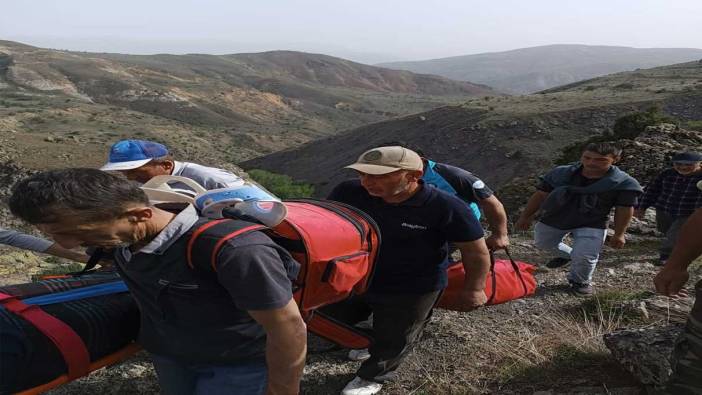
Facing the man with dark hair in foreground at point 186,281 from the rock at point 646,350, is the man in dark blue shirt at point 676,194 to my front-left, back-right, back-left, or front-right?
back-right

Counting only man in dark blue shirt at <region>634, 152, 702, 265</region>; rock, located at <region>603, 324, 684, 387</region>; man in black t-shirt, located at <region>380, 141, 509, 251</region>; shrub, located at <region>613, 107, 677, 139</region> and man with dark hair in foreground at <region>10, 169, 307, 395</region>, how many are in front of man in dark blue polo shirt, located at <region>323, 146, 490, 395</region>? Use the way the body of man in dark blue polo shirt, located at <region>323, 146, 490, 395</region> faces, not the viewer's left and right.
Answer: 1

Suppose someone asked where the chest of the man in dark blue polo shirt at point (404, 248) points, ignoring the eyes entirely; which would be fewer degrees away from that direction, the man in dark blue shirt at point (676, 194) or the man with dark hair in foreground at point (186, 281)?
the man with dark hair in foreground

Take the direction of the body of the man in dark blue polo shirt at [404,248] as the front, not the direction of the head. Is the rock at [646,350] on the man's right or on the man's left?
on the man's left

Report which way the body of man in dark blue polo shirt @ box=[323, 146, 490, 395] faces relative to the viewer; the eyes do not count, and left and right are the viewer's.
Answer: facing the viewer and to the left of the viewer

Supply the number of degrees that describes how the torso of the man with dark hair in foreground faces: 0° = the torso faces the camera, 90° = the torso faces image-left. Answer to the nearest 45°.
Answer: approximately 45°

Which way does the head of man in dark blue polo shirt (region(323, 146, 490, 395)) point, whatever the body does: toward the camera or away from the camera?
toward the camera

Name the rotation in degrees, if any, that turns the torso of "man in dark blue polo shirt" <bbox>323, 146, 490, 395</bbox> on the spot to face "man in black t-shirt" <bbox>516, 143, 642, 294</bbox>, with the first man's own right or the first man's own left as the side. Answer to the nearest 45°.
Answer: approximately 180°

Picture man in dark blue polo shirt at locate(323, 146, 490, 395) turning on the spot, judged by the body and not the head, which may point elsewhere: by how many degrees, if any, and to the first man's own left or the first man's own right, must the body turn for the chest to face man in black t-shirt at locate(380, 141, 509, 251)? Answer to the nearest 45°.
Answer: approximately 180°

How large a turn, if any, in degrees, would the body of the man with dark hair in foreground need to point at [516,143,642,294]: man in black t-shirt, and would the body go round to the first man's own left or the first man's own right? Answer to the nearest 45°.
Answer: approximately 180°

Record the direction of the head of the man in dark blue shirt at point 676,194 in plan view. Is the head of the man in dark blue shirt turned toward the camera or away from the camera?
toward the camera
